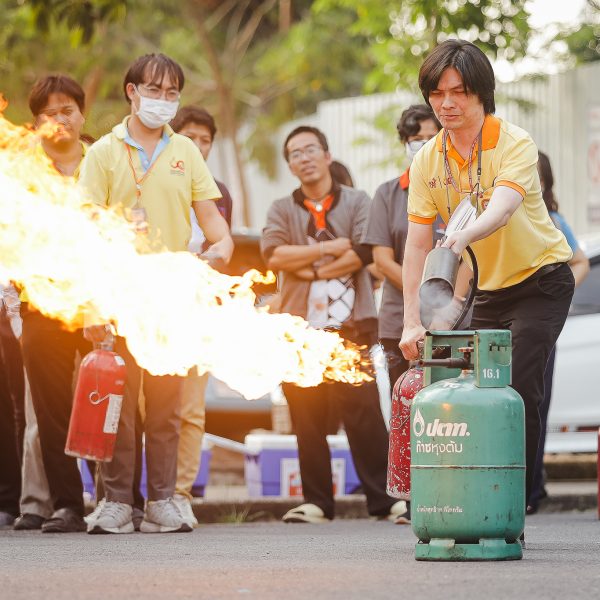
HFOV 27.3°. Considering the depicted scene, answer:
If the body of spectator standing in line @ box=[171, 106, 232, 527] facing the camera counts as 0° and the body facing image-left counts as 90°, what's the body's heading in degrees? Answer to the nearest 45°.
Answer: approximately 315°

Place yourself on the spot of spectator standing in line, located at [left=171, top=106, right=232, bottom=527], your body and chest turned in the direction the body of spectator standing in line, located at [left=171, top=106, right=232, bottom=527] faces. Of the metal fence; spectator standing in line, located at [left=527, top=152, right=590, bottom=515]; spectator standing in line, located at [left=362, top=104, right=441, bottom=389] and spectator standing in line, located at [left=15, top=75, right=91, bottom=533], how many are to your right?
1

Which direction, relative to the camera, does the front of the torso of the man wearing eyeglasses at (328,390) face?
toward the camera

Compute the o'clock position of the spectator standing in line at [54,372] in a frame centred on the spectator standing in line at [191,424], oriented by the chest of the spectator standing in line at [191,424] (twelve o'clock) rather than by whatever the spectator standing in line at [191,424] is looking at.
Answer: the spectator standing in line at [54,372] is roughly at 3 o'clock from the spectator standing in line at [191,424].

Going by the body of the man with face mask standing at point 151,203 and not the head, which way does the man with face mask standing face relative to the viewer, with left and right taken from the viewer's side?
facing the viewer

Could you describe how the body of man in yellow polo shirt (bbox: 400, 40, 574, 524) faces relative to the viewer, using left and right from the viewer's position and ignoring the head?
facing the viewer and to the left of the viewer

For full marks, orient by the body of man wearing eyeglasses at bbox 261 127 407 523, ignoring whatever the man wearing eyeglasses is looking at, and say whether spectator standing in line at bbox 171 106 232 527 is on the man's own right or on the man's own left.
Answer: on the man's own right

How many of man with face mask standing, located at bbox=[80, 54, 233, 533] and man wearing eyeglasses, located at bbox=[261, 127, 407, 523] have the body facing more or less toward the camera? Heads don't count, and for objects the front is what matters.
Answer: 2
